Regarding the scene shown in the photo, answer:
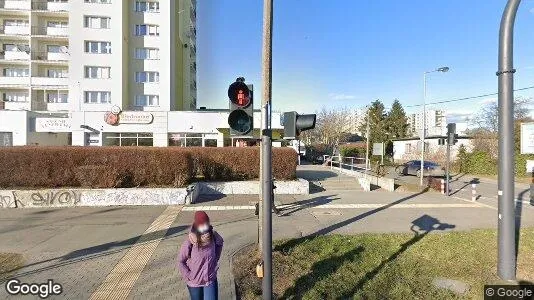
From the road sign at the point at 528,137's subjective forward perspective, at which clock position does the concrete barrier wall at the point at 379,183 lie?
The concrete barrier wall is roughly at 4 o'clock from the road sign.

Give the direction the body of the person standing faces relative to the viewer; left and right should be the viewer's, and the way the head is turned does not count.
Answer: facing the viewer

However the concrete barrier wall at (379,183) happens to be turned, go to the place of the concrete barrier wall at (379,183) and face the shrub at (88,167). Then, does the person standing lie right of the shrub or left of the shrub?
left

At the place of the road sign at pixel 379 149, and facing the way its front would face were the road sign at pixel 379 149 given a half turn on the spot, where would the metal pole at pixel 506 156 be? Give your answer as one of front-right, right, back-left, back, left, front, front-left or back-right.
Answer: front

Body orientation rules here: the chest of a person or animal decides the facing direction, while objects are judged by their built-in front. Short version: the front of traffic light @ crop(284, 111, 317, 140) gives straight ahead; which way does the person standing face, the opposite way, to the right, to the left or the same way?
to the right

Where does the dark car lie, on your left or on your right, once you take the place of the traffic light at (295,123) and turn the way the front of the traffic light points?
on your left

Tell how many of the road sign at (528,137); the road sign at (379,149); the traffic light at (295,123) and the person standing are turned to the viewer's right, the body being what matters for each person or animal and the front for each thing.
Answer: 1

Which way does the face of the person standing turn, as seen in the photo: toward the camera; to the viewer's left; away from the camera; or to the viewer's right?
toward the camera

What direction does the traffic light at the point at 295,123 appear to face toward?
to the viewer's right

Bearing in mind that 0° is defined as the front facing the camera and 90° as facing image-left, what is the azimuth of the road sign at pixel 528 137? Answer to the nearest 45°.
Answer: approximately 0°

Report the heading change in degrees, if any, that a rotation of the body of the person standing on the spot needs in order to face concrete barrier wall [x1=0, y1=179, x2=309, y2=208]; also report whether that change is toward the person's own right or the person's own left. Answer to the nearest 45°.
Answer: approximately 180°

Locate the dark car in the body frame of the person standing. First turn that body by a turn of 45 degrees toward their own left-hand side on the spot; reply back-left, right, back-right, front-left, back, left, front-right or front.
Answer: left

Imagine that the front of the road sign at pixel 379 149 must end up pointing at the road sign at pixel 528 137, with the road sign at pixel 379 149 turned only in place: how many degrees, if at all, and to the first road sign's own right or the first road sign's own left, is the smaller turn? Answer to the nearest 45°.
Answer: approximately 45° to the first road sign's own left
